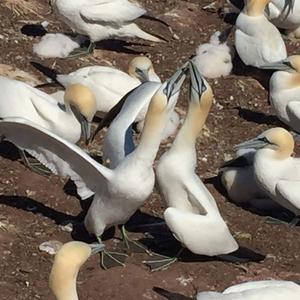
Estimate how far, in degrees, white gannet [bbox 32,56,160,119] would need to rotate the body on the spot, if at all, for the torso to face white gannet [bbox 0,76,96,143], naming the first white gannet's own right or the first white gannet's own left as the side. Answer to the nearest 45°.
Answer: approximately 135° to the first white gannet's own right

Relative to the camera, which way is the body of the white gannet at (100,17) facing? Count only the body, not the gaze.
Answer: to the viewer's left

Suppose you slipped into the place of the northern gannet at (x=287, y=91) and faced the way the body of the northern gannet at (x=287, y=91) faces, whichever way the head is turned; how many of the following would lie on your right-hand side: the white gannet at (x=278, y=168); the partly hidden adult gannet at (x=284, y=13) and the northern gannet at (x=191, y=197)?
1

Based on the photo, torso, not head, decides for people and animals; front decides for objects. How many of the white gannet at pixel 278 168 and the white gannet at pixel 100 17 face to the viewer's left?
2

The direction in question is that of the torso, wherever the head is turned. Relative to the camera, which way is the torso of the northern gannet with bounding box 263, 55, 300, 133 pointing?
to the viewer's left

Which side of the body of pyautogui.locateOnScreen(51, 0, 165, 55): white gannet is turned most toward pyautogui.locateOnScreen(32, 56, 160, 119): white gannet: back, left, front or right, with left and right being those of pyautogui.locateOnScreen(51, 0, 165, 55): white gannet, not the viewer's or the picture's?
left

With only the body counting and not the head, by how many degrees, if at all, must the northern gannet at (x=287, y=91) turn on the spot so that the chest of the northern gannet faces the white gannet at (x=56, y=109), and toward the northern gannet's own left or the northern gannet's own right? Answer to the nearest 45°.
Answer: approximately 45° to the northern gannet's own left

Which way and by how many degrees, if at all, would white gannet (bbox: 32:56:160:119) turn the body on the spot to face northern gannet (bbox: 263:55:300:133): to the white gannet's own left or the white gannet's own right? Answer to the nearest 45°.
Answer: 0° — it already faces it

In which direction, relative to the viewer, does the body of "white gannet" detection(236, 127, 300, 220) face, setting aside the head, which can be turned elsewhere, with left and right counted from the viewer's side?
facing to the left of the viewer

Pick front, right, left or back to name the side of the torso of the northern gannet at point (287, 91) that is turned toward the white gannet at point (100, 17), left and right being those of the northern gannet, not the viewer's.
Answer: front

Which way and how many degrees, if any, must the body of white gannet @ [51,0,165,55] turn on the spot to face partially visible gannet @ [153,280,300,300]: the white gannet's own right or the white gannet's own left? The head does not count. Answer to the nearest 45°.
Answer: approximately 90° to the white gannet's own left

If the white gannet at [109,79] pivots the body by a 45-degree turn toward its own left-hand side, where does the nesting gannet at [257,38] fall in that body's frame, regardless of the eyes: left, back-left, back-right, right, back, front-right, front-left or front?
front

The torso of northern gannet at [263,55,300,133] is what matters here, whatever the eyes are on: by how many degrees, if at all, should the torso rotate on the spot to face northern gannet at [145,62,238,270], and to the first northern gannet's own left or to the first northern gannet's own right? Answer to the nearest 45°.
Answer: approximately 90° to the first northern gannet's own left
